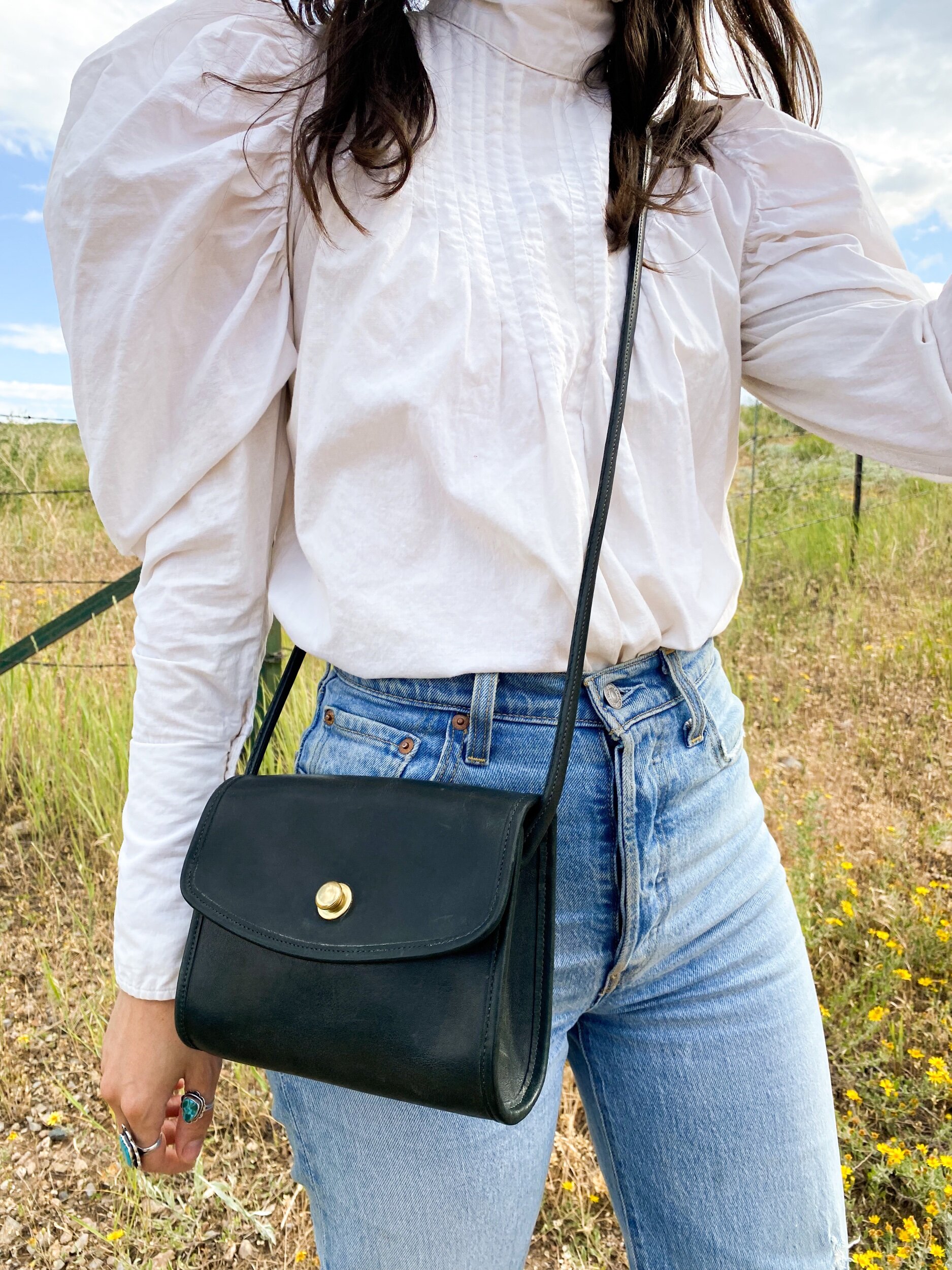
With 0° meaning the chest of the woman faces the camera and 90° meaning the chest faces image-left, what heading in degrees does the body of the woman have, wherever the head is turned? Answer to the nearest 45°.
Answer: approximately 0°

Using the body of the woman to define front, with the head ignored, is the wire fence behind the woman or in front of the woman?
behind
